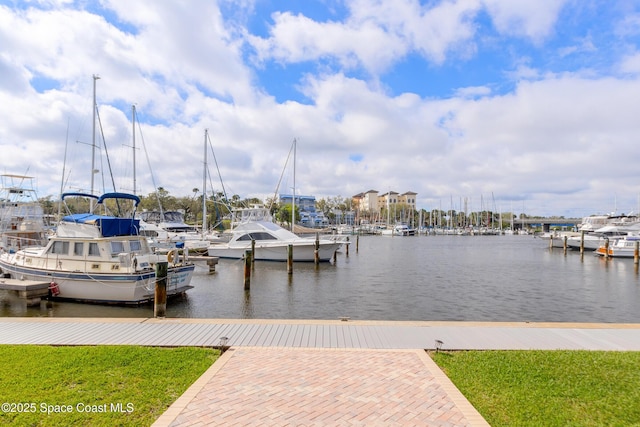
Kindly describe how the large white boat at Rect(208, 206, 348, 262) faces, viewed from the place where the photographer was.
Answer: facing to the right of the viewer

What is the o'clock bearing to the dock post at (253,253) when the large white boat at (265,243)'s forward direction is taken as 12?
The dock post is roughly at 4 o'clock from the large white boat.

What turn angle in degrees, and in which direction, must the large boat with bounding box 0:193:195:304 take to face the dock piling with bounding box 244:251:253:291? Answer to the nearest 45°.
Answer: approximately 135° to its right

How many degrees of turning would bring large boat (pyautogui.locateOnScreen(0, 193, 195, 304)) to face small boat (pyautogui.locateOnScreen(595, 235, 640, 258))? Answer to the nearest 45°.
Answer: approximately 135° to its right

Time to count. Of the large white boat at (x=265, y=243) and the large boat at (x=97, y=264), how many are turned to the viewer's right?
1

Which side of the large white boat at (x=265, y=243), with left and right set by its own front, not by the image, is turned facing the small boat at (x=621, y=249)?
front
